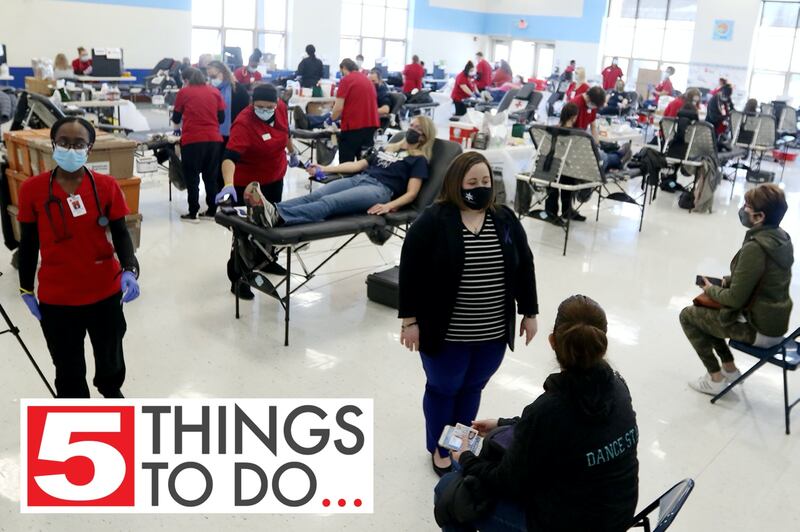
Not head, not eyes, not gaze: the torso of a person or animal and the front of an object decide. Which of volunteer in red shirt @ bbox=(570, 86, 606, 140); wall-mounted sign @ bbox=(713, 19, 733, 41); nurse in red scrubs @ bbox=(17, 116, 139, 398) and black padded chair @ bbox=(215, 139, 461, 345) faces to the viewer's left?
the black padded chair

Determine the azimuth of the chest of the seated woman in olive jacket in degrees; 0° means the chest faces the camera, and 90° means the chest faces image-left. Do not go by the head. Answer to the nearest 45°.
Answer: approximately 90°

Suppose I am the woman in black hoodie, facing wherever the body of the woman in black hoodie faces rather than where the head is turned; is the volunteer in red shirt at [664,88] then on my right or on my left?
on my right

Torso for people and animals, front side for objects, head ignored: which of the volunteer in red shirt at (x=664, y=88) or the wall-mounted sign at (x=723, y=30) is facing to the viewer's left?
the volunteer in red shirt

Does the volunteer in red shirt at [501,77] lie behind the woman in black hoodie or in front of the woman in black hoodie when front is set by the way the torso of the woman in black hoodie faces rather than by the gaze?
in front

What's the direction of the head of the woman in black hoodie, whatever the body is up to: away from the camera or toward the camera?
away from the camera

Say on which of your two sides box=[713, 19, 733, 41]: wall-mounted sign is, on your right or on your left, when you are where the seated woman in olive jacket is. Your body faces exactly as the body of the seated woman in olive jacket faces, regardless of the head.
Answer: on your right

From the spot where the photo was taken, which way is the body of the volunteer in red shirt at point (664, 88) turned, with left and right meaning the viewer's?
facing to the left of the viewer

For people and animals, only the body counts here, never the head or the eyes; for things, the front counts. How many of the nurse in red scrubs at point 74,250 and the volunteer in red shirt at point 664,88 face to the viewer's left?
1

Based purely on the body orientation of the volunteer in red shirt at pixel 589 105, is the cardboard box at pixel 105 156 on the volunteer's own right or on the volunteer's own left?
on the volunteer's own right

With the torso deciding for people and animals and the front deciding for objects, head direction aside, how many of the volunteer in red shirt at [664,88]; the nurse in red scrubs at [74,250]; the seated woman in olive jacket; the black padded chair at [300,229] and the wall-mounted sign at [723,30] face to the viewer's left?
3

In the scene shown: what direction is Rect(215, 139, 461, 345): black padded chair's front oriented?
to the viewer's left
